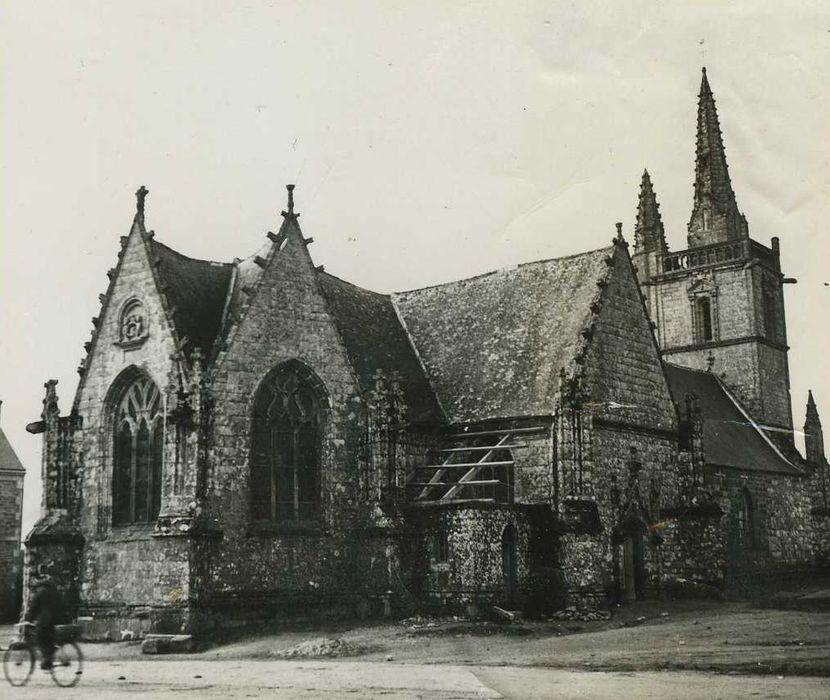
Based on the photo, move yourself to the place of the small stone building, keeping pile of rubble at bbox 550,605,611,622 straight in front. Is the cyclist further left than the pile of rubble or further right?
right

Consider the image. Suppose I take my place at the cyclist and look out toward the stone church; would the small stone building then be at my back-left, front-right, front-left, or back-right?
front-left

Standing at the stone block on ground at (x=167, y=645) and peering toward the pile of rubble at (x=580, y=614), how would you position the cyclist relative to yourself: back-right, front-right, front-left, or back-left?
back-right

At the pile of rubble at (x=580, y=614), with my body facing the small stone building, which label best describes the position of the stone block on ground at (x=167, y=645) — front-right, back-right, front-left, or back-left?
front-left

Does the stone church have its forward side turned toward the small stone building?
no
